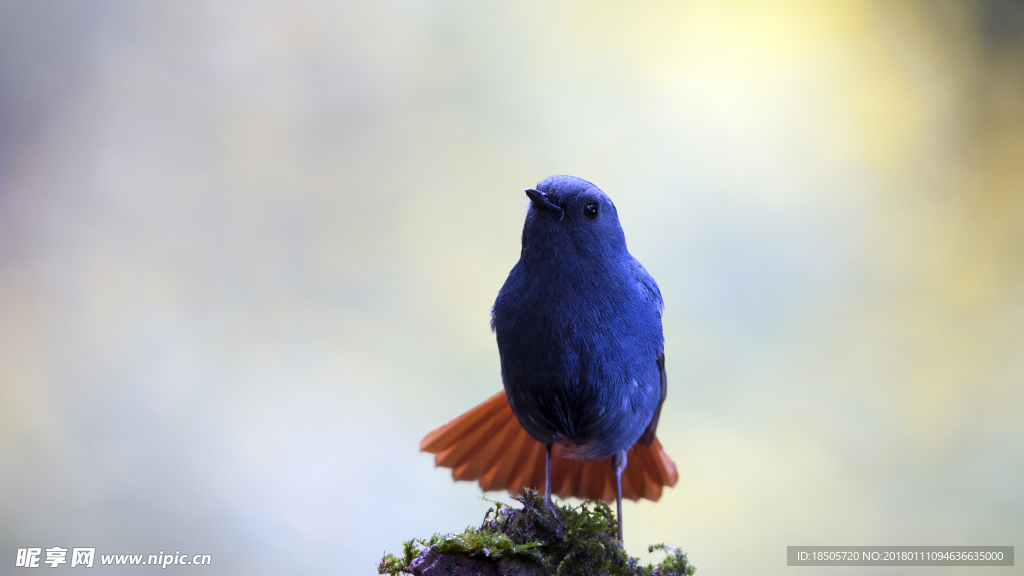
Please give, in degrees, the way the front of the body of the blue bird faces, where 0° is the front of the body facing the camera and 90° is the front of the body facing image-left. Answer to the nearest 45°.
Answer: approximately 0°
